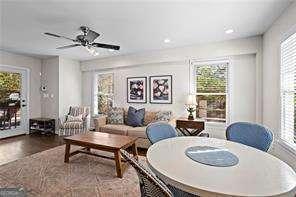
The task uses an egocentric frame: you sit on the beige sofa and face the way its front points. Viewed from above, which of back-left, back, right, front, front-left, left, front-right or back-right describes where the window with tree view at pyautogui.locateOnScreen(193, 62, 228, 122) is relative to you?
back-left

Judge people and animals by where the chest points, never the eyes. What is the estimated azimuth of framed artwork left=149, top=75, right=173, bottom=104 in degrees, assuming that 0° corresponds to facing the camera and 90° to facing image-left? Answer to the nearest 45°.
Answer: approximately 0°

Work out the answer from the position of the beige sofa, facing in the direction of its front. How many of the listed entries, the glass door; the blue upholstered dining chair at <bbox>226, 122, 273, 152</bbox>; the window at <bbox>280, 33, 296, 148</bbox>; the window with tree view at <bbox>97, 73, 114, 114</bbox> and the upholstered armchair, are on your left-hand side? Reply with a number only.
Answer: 2

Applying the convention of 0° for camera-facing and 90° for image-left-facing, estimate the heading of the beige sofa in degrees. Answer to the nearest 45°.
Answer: approximately 45°

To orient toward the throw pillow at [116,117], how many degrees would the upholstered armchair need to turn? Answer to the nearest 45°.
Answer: approximately 90° to its left

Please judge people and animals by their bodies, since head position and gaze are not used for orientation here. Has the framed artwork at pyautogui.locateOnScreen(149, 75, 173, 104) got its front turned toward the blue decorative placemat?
yes

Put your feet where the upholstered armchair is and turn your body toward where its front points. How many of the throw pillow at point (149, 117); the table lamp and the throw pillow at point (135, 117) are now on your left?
3

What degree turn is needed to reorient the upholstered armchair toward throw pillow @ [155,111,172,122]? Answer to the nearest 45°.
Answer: approximately 90° to its left

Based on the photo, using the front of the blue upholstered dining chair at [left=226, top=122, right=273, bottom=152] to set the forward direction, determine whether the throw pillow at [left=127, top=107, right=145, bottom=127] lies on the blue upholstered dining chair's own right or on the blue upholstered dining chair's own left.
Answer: on the blue upholstered dining chair's own right

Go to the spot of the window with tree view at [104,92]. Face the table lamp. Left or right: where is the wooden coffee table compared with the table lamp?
right
